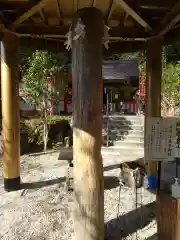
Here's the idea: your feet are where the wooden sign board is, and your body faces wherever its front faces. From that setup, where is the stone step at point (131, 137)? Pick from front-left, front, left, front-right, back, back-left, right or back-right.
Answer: back

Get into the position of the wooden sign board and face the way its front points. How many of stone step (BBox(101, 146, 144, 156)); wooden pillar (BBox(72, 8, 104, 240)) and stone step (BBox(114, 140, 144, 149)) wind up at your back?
2

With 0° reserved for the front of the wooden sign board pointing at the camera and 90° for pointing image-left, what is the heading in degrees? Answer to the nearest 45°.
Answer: approximately 0°

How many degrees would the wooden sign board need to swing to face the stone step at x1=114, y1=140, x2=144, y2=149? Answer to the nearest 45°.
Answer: approximately 180°

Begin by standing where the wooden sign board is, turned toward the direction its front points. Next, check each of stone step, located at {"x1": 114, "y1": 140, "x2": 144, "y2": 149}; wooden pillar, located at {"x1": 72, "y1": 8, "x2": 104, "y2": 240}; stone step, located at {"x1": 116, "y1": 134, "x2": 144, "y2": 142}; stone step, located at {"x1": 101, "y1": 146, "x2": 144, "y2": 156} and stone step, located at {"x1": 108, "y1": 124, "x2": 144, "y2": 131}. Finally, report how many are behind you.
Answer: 4

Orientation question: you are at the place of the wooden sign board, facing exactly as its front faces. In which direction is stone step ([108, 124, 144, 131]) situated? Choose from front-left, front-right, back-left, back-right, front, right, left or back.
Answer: back

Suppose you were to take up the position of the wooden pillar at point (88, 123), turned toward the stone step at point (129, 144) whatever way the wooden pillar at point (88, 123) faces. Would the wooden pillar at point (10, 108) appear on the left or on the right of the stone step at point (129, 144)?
left

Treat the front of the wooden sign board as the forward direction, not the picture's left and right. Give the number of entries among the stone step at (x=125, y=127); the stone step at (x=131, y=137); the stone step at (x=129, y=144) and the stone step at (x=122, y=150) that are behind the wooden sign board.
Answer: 4

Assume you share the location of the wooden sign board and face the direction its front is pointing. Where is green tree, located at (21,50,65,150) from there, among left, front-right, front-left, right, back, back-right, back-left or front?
back-right

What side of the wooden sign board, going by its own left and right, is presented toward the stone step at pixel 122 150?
back

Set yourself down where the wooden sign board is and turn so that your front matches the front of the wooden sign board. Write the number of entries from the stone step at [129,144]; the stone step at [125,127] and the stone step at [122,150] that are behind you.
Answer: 3
